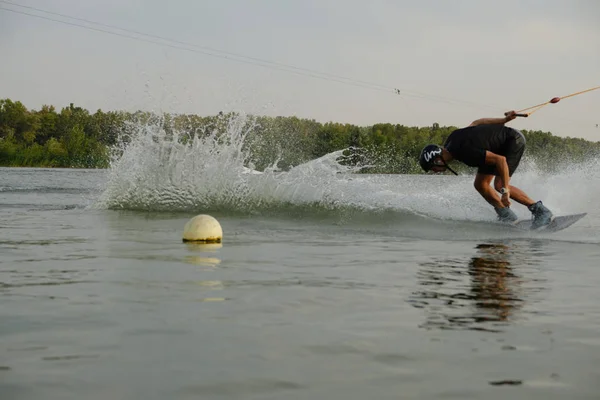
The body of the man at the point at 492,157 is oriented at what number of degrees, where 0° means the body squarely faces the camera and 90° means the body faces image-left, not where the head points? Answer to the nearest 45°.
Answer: approximately 90°
